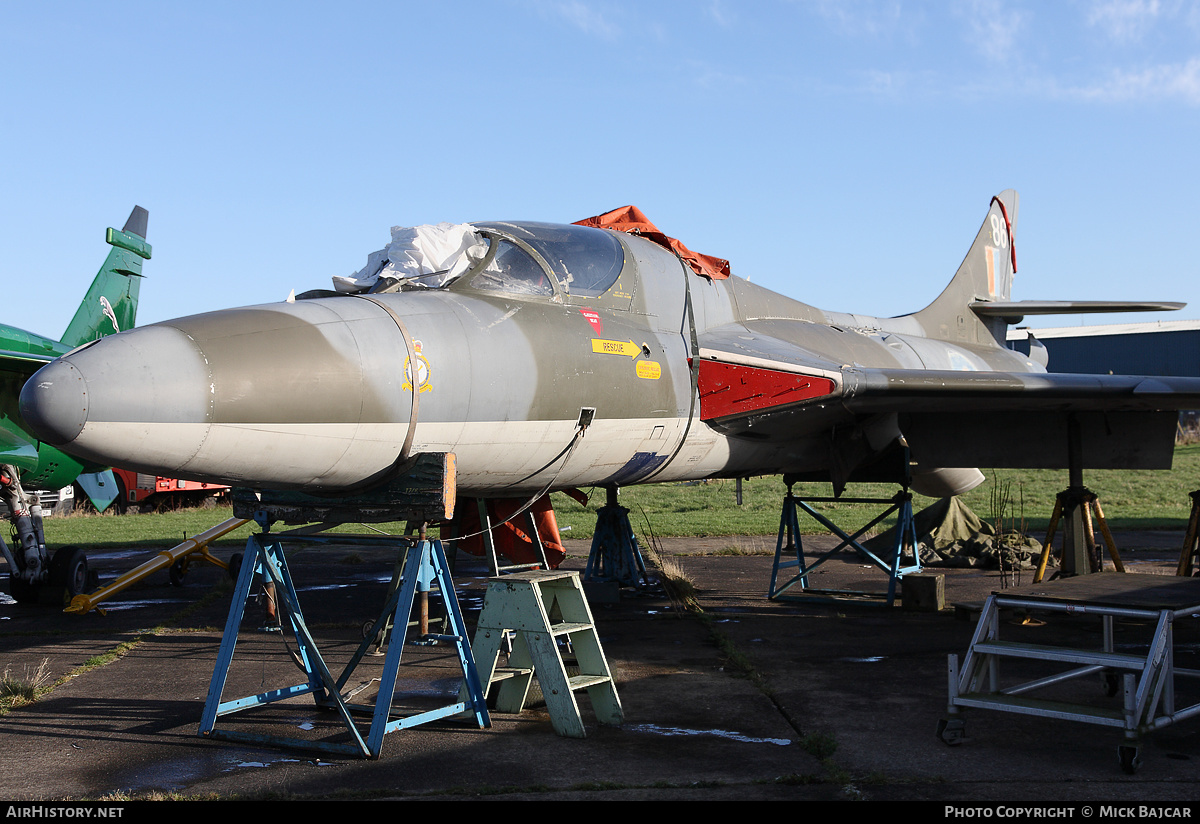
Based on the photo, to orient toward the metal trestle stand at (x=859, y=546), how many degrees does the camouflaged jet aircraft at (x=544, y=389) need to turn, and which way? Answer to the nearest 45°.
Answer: approximately 180°

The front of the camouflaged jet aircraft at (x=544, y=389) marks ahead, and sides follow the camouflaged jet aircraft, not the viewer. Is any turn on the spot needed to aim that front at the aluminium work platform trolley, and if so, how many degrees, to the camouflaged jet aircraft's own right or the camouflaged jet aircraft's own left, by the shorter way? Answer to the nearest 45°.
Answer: approximately 135° to the camouflaged jet aircraft's own left

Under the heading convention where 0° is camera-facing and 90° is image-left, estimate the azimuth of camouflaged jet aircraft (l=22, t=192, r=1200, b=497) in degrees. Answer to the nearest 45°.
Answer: approximately 45°

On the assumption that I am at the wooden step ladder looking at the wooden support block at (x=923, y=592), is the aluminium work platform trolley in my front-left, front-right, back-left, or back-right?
front-right

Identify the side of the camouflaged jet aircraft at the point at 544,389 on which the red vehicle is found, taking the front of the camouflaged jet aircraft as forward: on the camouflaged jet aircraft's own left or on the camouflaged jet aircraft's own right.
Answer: on the camouflaged jet aircraft's own right
